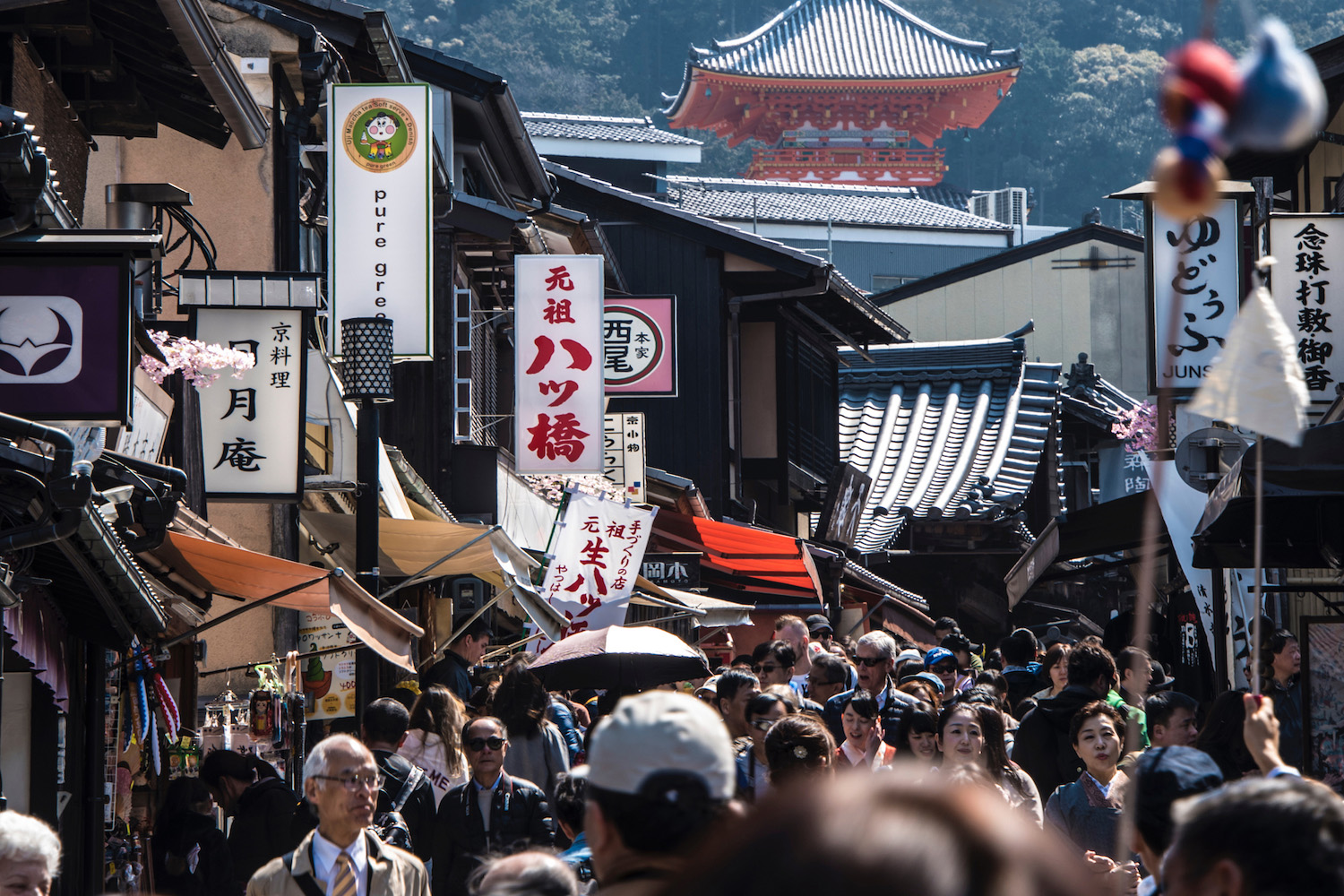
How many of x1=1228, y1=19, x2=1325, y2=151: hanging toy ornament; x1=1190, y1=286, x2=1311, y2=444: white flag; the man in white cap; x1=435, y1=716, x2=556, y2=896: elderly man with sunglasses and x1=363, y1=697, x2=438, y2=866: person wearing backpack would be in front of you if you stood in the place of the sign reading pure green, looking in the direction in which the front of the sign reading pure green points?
5

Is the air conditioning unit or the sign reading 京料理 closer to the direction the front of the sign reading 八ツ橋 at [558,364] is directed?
the sign reading 京料理

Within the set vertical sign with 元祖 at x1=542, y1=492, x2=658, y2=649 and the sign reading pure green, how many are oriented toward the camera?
2

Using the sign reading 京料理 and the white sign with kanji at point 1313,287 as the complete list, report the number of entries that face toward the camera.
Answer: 2

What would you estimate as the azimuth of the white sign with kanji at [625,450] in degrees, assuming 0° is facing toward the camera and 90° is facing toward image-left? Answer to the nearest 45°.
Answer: approximately 0°

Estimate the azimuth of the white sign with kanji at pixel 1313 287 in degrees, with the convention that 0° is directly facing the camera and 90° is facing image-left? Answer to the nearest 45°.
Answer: approximately 0°

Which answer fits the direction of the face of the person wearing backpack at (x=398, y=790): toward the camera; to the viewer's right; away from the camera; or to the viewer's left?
away from the camera

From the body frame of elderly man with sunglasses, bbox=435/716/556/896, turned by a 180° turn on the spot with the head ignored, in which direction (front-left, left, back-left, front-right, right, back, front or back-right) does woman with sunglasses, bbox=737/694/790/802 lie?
right

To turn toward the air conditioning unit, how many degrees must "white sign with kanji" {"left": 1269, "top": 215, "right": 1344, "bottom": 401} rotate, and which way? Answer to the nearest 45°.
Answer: approximately 180°

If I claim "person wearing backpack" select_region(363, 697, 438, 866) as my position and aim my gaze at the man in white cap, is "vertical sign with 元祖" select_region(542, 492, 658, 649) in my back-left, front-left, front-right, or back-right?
back-left
